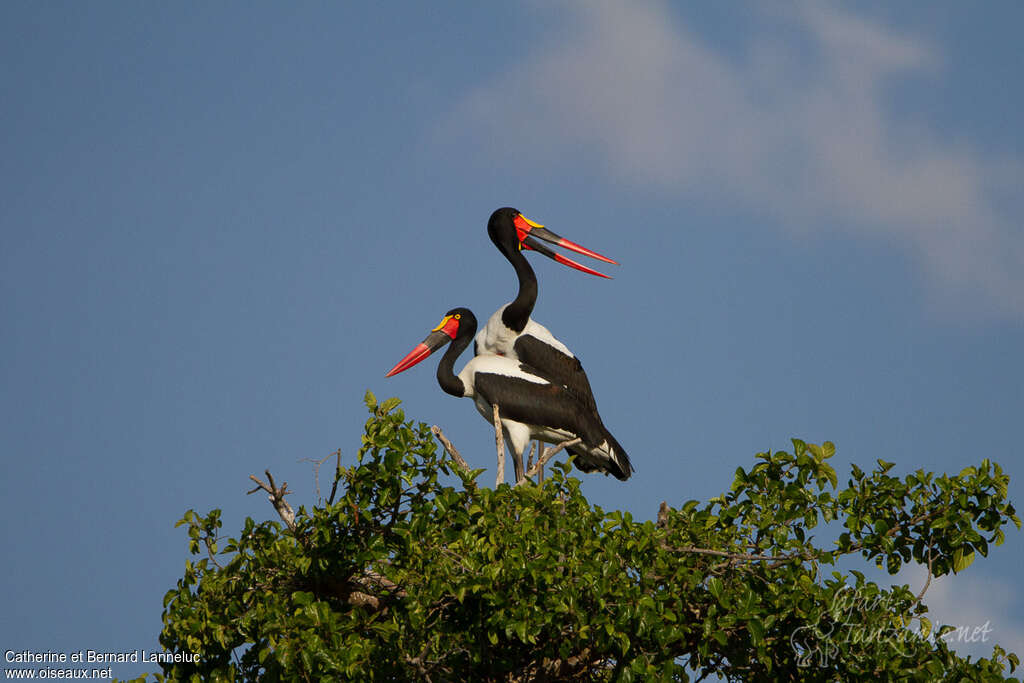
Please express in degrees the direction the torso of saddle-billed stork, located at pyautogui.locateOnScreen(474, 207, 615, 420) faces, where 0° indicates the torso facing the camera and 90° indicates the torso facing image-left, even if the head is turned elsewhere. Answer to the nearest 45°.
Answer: approximately 90°
